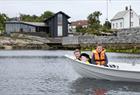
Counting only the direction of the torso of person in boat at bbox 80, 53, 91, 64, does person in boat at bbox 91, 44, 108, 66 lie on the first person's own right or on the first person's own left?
on the first person's own left

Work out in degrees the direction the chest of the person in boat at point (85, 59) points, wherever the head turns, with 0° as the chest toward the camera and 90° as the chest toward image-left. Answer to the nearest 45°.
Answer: approximately 45°

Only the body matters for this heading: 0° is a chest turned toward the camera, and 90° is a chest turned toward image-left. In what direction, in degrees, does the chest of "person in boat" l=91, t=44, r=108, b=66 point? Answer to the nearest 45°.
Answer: approximately 0°

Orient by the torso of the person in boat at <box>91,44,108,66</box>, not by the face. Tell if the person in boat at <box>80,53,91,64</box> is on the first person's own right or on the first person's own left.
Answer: on the first person's own right
